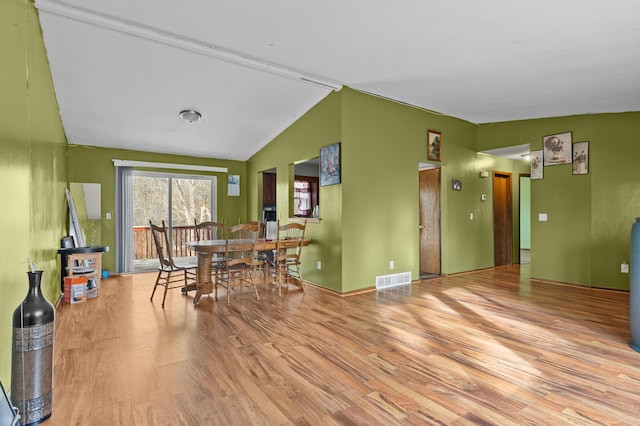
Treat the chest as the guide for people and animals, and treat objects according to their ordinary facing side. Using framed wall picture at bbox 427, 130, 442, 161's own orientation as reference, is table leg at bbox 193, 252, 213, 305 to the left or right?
on its right

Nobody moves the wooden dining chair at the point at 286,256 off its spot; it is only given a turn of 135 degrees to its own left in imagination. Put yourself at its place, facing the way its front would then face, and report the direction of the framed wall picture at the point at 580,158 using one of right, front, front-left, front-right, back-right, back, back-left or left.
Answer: back-left

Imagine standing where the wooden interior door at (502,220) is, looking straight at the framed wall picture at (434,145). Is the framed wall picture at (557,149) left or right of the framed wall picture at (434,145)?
left

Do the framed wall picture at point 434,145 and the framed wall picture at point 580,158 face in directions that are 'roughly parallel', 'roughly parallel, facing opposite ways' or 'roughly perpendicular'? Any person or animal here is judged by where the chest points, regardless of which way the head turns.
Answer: roughly perpendicular

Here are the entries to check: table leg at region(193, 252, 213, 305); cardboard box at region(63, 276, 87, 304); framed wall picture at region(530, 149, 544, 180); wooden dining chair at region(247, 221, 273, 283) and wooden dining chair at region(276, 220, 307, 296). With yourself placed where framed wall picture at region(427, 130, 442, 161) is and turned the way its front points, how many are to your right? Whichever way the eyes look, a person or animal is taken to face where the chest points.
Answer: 4

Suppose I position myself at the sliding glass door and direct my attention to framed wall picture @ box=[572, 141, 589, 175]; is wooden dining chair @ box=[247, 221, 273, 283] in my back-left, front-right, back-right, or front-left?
front-right

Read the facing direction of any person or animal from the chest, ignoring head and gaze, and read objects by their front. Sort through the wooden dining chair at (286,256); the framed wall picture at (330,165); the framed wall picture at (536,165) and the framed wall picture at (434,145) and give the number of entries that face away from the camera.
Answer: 0

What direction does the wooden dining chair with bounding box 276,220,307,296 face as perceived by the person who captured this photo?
facing away from the viewer and to the left of the viewer

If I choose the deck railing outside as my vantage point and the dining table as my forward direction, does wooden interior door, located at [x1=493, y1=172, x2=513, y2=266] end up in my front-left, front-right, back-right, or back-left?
front-left
